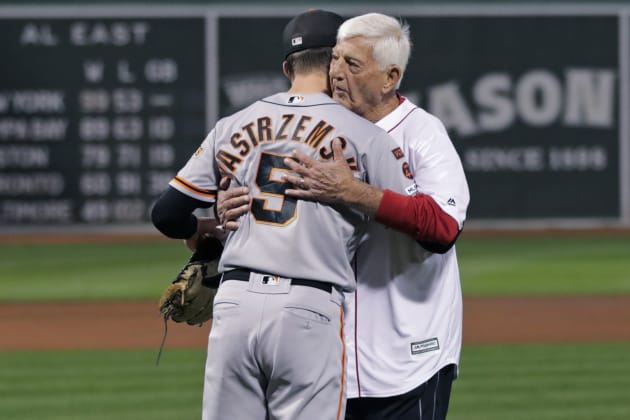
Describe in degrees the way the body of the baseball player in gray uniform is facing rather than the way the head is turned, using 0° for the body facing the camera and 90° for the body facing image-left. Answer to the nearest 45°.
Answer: approximately 180°

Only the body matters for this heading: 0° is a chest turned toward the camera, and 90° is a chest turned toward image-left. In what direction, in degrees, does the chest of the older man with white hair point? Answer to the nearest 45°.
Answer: approximately 45°

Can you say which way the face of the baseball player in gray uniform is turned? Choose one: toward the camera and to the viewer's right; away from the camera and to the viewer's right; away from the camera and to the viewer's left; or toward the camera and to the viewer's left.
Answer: away from the camera and to the viewer's right

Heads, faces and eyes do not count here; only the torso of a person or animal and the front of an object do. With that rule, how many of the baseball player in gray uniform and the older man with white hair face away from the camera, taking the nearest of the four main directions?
1

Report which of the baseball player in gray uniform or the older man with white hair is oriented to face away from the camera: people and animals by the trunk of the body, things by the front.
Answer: the baseball player in gray uniform
